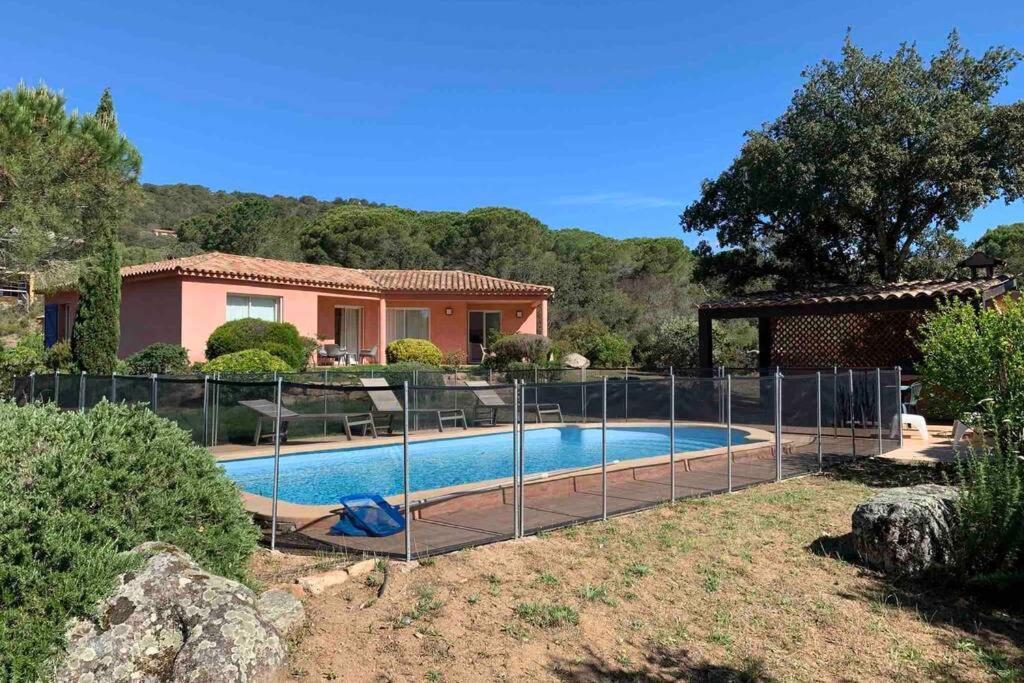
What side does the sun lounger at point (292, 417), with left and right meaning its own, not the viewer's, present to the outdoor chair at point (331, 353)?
left

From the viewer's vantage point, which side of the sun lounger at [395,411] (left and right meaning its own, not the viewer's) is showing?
right

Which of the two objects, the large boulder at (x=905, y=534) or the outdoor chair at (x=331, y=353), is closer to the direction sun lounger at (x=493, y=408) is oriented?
the large boulder

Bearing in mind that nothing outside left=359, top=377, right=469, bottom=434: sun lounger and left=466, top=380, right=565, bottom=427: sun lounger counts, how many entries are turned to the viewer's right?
2

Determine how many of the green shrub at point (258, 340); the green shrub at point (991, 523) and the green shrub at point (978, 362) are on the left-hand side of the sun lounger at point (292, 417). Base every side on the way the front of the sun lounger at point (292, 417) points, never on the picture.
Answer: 1

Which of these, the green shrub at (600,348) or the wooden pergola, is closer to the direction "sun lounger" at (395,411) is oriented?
the wooden pergola

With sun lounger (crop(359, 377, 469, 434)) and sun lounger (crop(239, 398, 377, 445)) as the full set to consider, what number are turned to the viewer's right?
2

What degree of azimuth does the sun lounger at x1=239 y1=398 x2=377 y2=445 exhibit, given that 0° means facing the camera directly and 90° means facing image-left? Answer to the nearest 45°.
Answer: approximately 270°

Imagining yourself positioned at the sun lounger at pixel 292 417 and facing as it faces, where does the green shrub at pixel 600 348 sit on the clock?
The green shrub is roughly at 10 o'clock from the sun lounger.

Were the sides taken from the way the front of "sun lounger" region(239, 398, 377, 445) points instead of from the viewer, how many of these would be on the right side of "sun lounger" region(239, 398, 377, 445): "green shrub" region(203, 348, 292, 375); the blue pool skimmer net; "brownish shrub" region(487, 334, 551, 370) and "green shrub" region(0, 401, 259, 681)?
2

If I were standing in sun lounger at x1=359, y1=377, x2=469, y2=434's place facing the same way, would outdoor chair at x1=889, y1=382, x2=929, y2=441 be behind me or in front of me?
in front

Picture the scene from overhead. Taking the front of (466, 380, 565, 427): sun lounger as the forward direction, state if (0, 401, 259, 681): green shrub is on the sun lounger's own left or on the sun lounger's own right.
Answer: on the sun lounger's own right

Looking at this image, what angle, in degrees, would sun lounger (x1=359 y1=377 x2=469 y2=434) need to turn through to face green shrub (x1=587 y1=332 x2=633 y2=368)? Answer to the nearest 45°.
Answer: approximately 45° to its left

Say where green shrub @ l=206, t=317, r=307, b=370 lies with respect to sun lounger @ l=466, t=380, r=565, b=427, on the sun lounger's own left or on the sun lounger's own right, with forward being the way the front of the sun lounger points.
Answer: on the sun lounger's own left

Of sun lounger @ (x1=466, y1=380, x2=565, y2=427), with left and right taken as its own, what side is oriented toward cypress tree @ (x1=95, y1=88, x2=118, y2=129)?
back

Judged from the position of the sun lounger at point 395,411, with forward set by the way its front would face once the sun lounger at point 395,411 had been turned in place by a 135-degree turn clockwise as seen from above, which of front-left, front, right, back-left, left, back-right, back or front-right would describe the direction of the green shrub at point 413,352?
back-right

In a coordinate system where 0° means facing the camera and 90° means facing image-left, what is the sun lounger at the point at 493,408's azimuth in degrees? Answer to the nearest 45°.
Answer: approximately 270°
